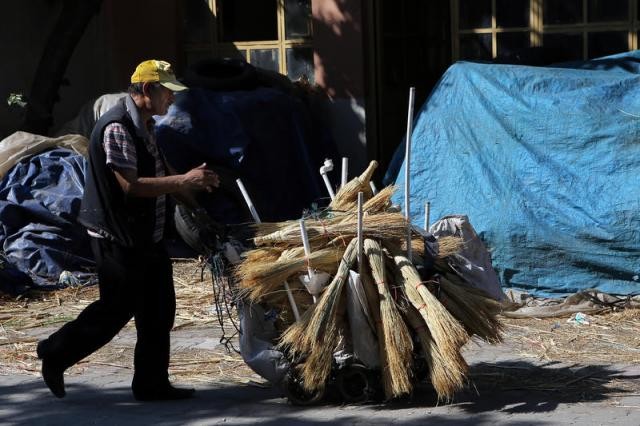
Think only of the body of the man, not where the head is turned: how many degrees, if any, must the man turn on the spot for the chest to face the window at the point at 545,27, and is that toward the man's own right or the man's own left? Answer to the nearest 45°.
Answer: approximately 45° to the man's own left

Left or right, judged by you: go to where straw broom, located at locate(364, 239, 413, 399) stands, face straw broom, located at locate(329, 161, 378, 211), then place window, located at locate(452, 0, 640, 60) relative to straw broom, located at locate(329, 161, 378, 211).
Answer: right

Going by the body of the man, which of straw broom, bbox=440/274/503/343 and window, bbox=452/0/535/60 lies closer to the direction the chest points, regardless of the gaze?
the straw broom

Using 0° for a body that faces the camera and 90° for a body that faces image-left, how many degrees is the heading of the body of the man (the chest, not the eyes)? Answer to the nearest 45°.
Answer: approximately 270°

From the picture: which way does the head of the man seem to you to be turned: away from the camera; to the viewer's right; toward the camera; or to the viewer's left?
to the viewer's right

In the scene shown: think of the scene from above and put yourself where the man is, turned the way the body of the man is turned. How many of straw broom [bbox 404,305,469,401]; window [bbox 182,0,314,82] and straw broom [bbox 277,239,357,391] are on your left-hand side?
1

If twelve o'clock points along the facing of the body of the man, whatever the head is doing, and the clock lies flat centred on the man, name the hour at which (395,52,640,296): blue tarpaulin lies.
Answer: The blue tarpaulin is roughly at 11 o'clock from the man.

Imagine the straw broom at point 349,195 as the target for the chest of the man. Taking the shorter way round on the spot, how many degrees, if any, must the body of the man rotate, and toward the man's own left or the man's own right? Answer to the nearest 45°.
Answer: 0° — they already face it

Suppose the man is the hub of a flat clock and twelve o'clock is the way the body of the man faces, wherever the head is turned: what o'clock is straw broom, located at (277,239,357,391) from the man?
The straw broom is roughly at 1 o'clock from the man.
